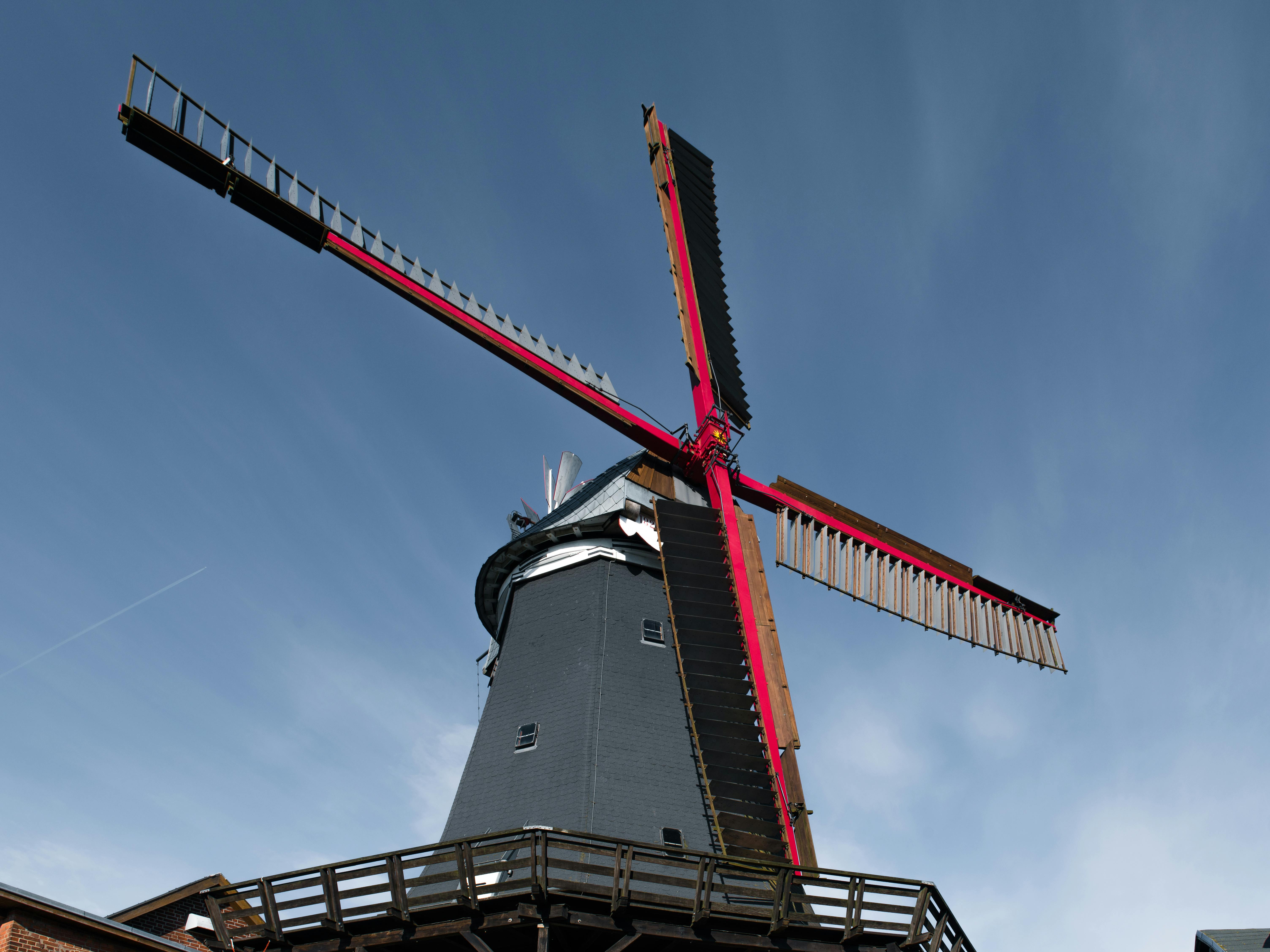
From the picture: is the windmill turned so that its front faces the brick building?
no

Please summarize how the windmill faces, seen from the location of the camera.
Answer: facing the viewer and to the right of the viewer
